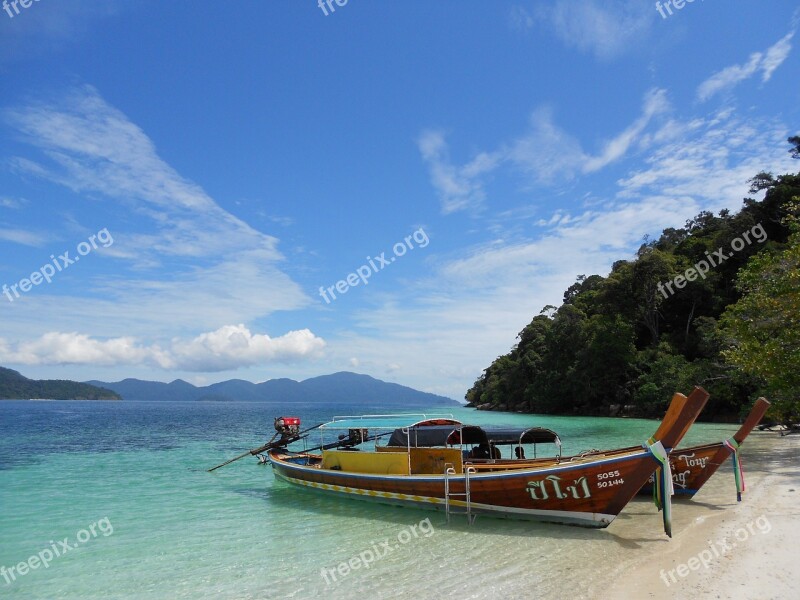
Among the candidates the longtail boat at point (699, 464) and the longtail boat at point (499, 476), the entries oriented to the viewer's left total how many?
0

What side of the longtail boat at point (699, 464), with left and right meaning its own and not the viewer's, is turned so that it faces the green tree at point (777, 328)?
left

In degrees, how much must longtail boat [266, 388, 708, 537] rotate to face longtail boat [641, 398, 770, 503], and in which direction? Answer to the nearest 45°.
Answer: approximately 45° to its left

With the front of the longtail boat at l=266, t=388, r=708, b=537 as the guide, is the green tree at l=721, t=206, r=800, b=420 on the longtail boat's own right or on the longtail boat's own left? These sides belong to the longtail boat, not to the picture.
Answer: on the longtail boat's own left
